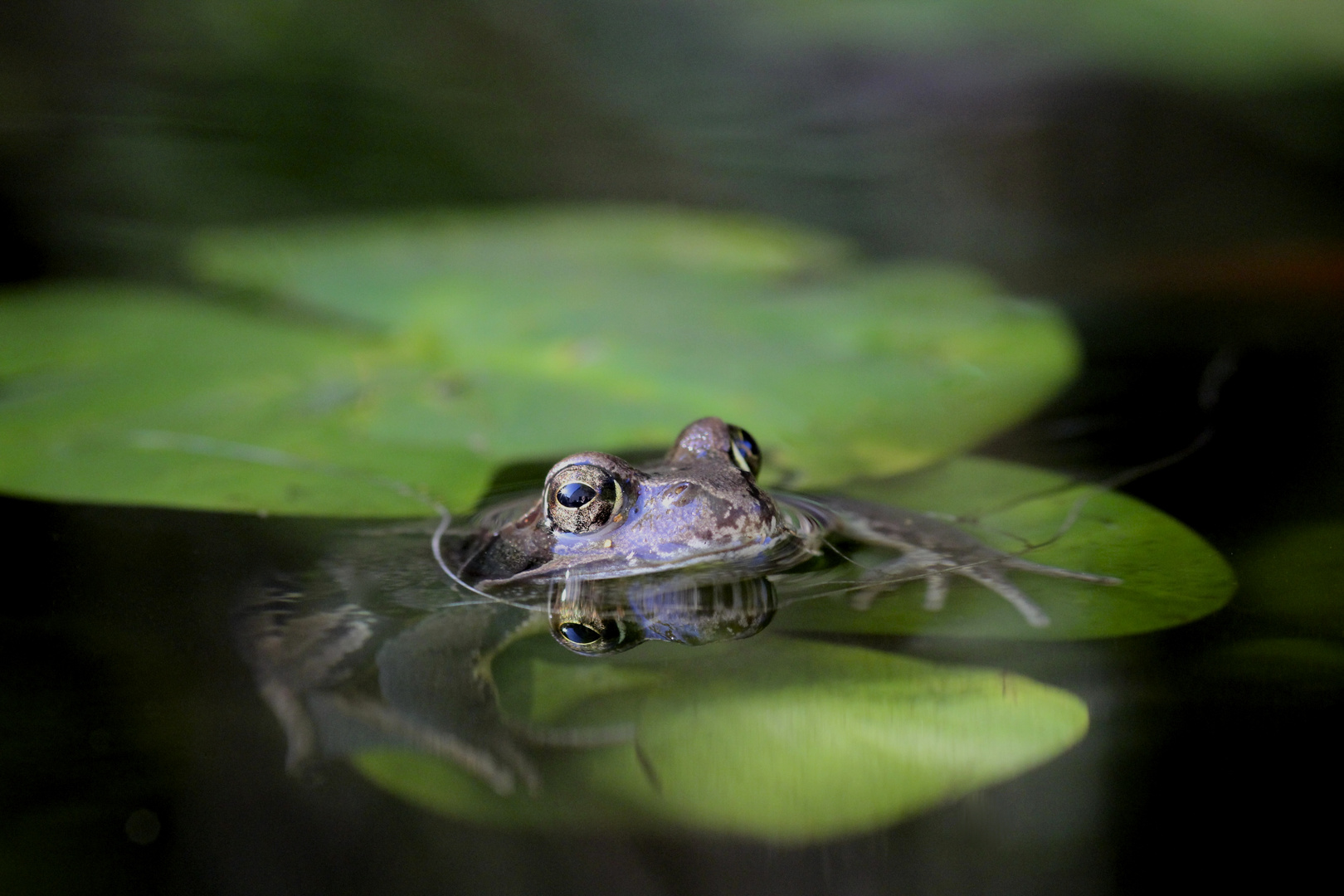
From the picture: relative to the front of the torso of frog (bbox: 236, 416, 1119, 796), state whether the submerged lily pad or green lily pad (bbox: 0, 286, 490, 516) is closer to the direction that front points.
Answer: the submerged lily pad

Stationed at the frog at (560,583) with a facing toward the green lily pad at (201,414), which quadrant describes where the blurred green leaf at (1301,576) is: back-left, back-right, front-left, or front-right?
back-right

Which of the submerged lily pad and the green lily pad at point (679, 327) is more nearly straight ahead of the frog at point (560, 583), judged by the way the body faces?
the submerged lily pad
